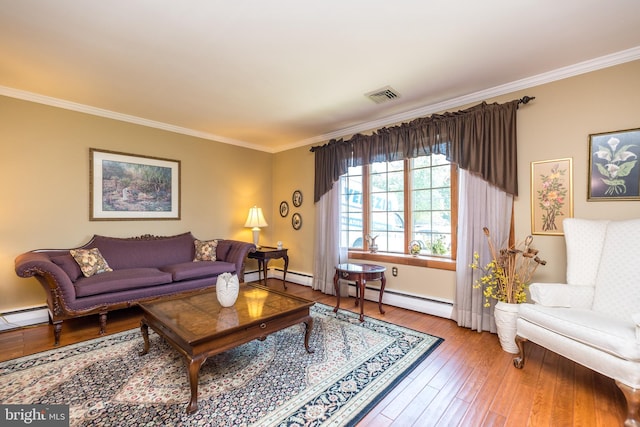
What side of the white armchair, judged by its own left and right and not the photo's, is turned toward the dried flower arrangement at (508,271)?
right

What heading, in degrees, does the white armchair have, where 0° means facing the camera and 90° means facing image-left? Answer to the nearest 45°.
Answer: approximately 45°

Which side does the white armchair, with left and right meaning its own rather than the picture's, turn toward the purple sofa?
front

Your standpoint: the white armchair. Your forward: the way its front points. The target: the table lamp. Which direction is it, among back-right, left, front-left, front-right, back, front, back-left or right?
front-right

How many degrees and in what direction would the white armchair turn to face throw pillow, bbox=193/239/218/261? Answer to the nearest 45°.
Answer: approximately 45° to its right

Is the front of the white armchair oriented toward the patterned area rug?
yes

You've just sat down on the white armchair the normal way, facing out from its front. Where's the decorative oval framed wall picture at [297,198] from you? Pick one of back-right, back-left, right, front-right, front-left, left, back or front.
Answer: front-right

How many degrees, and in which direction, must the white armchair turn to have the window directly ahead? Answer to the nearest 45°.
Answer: approximately 45° to its right

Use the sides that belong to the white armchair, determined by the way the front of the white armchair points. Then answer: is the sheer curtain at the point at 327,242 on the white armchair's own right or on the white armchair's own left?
on the white armchair's own right
